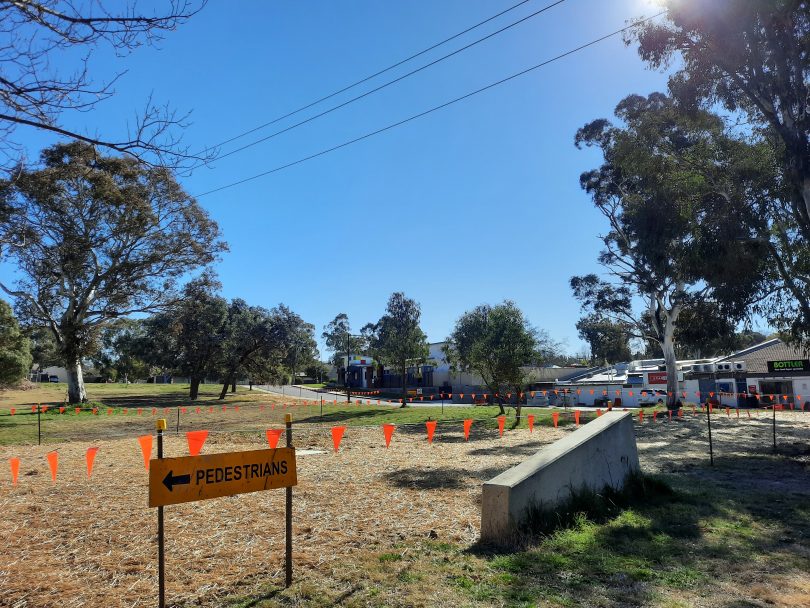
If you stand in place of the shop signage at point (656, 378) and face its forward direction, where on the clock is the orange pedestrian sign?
The orange pedestrian sign is roughly at 12 o'clock from the shop signage.

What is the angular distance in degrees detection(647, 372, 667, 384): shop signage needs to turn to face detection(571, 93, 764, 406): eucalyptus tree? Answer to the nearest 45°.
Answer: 0° — it already faces it

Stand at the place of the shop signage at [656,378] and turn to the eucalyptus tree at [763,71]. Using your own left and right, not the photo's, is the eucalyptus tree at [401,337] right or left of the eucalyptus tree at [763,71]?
right

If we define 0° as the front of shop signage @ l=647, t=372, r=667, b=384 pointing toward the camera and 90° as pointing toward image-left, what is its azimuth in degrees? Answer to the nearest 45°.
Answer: approximately 0°

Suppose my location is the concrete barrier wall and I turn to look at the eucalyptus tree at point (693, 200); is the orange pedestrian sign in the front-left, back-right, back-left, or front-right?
back-left

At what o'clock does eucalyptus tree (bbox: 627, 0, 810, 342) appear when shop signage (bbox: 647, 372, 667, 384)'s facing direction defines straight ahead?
The eucalyptus tree is roughly at 12 o'clock from the shop signage.

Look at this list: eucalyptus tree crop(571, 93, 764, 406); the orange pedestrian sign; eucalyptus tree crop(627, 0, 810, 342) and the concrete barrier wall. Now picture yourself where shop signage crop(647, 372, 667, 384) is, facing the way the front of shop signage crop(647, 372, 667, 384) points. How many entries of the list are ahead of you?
4

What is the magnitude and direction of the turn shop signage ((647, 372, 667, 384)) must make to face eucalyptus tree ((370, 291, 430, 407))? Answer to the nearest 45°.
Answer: approximately 45° to its right

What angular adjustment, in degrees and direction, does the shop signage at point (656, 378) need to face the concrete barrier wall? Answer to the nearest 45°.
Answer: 0° — it already faces it
